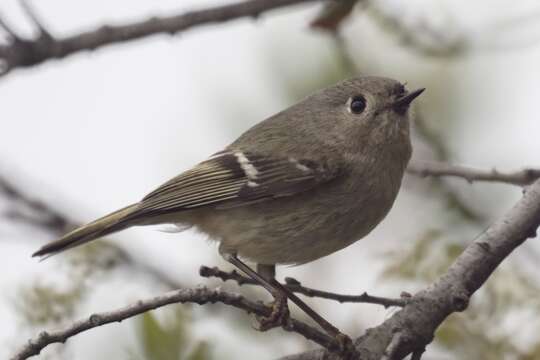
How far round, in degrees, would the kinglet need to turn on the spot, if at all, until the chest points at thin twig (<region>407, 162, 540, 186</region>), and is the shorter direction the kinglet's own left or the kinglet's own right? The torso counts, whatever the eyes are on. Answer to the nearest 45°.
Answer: approximately 45° to the kinglet's own right

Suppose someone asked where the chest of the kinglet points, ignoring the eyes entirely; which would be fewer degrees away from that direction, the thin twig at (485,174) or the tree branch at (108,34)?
the thin twig

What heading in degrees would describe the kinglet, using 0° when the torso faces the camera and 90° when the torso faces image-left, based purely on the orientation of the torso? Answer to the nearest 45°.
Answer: approximately 270°

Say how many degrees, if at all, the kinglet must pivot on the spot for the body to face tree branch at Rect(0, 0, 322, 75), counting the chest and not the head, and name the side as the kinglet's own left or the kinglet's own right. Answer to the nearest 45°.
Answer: approximately 180°
